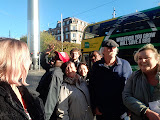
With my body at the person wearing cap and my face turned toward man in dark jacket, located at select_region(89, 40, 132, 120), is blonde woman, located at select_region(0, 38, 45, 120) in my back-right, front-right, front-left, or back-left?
back-right

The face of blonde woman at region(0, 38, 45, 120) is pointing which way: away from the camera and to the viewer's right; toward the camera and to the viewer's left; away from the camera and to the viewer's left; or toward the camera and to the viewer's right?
away from the camera and to the viewer's right

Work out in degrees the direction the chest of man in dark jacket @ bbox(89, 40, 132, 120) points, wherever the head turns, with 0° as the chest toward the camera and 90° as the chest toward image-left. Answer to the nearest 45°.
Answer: approximately 0°

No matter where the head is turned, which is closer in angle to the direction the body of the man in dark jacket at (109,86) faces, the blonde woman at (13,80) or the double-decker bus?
the blonde woman

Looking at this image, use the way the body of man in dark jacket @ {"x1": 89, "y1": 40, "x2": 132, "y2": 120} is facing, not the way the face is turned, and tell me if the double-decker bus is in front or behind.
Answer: behind

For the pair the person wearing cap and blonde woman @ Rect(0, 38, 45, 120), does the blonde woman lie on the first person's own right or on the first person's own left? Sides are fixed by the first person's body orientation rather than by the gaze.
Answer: on the first person's own right
